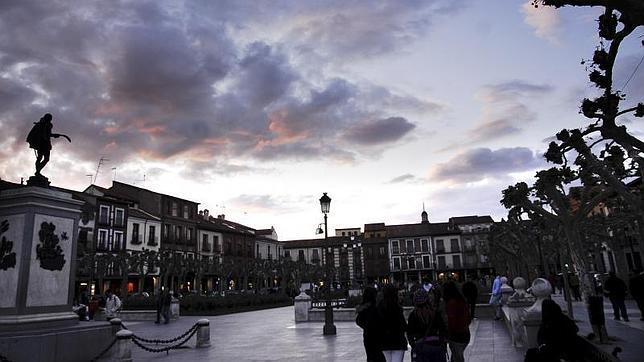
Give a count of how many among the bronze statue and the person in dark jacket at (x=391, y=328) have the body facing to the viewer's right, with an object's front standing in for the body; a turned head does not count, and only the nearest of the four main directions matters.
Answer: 1

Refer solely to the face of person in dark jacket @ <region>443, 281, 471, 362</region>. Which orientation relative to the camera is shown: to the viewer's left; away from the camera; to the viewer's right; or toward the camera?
away from the camera

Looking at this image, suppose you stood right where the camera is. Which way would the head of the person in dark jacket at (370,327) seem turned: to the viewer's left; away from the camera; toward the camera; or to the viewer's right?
away from the camera

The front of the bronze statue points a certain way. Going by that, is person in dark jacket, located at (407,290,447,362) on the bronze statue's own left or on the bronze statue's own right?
on the bronze statue's own right

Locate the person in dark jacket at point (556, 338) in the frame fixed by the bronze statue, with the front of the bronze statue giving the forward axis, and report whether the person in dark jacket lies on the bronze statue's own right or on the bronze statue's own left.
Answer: on the bronze statue's own right

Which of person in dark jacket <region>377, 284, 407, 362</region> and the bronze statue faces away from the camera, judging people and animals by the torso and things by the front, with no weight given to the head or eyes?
the person in dark jacket

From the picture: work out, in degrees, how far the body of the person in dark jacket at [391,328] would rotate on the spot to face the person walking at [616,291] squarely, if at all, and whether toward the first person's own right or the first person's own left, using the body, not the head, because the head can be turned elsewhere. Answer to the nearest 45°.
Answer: approximately 45° to the first person's own right

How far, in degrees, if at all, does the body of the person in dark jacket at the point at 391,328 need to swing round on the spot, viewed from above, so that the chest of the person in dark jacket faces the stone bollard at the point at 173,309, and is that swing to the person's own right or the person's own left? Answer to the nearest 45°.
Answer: approximately 45° to the person's own left

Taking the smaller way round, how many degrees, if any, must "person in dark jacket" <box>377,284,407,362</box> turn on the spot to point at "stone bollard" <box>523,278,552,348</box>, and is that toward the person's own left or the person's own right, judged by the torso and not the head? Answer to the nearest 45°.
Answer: approximately 45° to the person's own right

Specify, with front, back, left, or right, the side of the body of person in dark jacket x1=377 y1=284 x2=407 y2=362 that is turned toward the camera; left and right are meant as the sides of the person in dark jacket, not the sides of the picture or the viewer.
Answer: back

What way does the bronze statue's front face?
to the viewer's right
